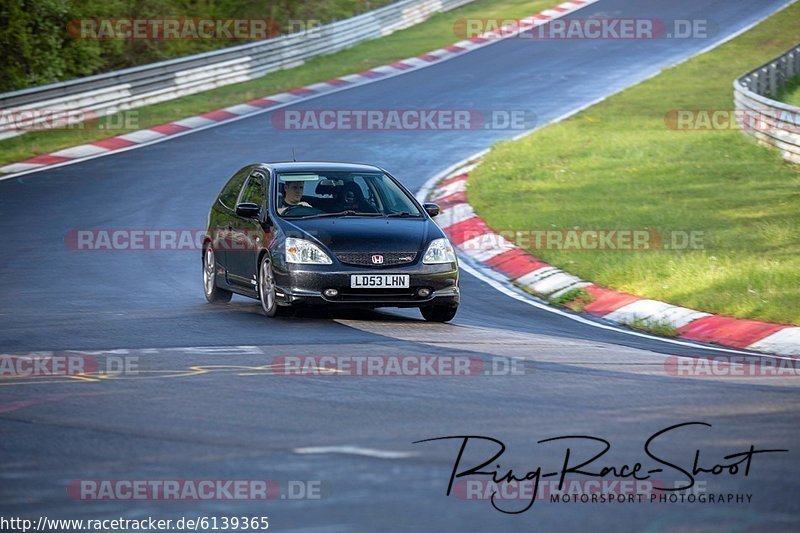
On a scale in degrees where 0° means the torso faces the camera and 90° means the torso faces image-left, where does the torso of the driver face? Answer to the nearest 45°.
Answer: approximately 315°

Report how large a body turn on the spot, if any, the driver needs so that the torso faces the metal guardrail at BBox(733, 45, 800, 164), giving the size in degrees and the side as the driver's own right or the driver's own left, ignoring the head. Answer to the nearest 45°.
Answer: approximately 90° to the driver's own left

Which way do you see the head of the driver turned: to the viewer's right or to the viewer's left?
to the viewer's right

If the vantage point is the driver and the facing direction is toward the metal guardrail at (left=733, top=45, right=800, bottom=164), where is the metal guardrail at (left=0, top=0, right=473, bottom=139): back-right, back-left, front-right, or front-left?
front-left

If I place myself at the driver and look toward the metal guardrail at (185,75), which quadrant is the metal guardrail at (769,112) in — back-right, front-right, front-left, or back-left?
front-right

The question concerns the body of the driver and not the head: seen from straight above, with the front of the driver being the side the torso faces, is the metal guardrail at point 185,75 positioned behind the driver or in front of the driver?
behind

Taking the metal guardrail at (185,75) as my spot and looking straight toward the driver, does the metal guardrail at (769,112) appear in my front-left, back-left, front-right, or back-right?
front-left
